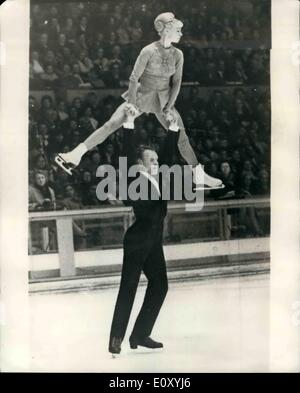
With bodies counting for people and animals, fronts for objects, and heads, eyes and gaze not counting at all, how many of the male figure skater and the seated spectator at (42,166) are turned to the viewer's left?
0

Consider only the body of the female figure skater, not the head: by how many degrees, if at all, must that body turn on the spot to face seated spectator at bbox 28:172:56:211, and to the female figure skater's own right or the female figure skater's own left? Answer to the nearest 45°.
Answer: approximately 135° to the female figure skater's own right

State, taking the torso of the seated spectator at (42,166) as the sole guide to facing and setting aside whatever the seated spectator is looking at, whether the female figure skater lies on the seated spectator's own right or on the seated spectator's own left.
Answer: on the seated spectator's own left

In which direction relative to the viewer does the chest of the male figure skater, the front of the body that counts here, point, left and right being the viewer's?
facing the viewer and to the right of the viewer

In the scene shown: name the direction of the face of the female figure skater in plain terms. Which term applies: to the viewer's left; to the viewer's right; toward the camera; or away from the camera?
to the viewer's right

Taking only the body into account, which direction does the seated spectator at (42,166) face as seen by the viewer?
toward the camera
